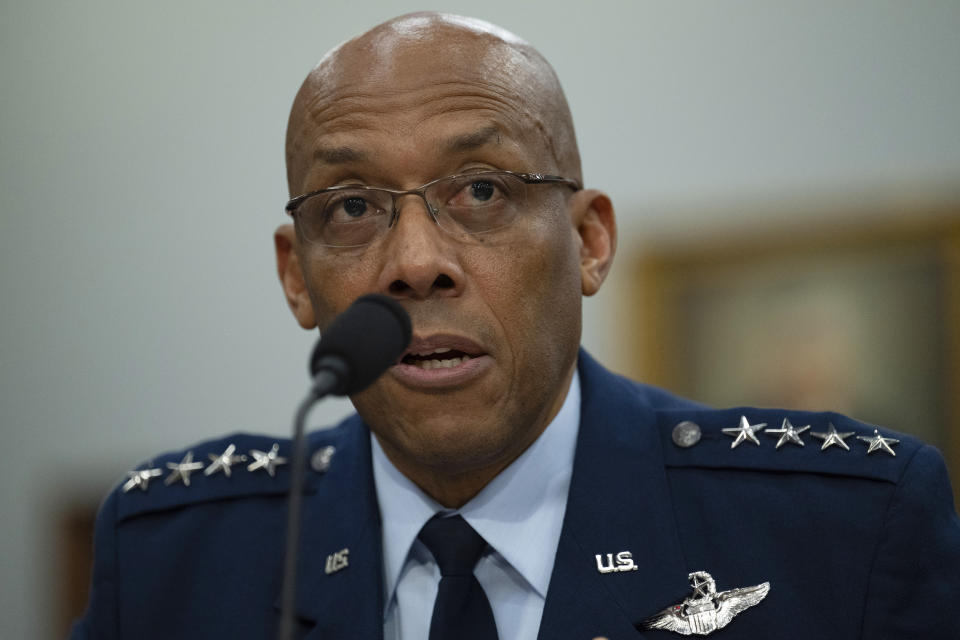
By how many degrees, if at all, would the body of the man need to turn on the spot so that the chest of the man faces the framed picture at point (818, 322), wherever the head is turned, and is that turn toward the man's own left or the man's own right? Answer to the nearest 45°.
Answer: approximately 135° to the man's own left

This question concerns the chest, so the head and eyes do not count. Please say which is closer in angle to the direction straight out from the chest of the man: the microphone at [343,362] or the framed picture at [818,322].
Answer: the microphone

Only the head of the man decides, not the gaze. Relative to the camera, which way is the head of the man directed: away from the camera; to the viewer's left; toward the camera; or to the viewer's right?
toward the camera

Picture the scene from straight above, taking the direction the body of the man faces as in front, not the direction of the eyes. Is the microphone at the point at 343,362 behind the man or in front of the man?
in front

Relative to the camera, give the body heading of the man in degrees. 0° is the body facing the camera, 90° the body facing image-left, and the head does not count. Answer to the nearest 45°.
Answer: approximately 0°
